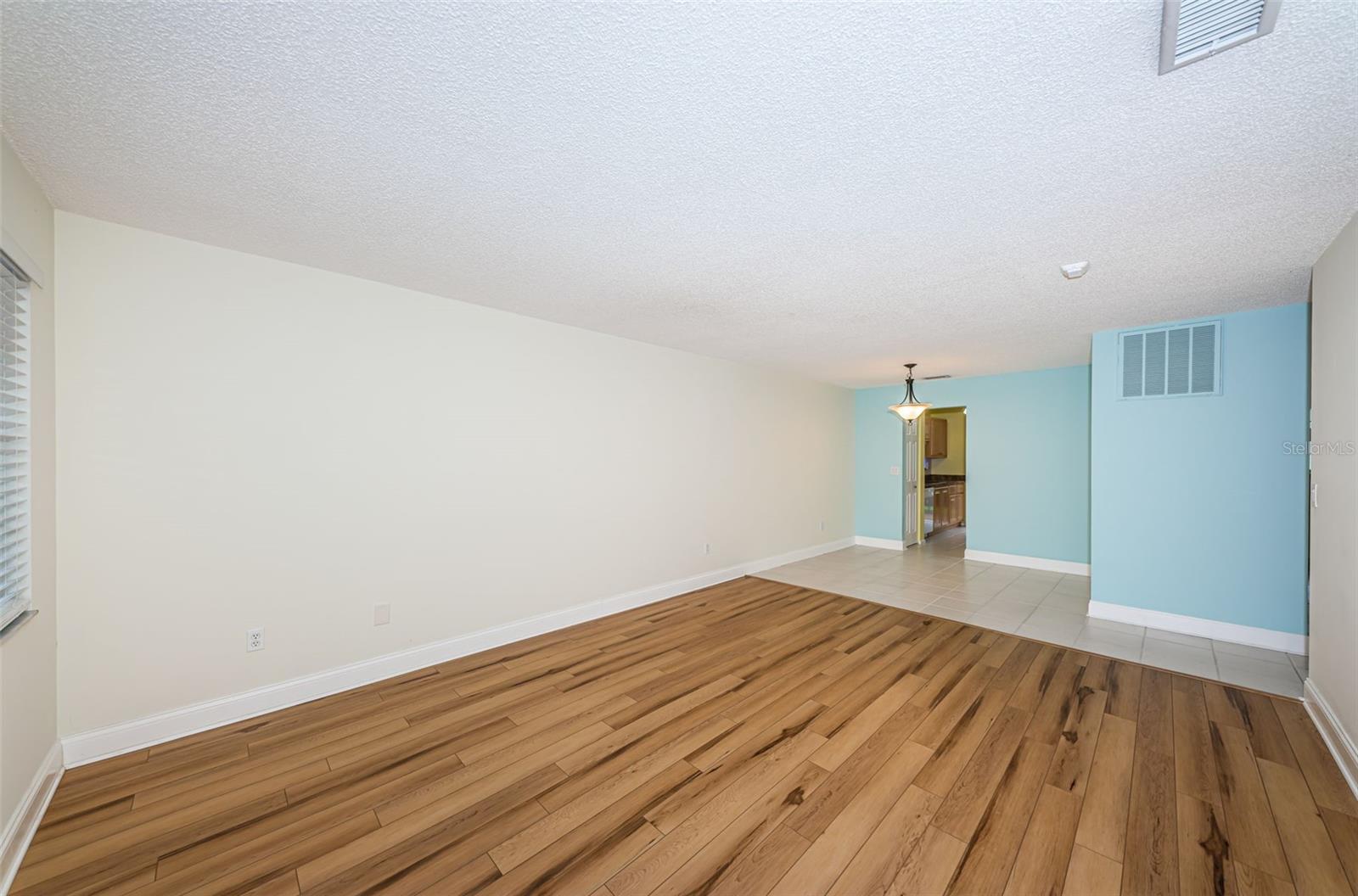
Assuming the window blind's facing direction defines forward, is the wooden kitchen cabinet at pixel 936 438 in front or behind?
in front

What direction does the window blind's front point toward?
to the viewer's right

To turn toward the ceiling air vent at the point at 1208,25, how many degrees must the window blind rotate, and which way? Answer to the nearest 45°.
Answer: approximately 45° to its right

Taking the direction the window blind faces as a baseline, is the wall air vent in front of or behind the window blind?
in front

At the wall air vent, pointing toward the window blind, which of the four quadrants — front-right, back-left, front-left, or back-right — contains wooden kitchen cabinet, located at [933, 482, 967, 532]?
back-right

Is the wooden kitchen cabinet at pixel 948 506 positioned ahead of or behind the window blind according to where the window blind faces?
ahead
